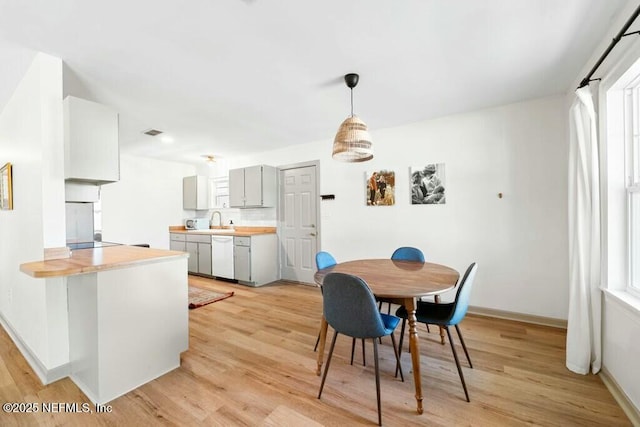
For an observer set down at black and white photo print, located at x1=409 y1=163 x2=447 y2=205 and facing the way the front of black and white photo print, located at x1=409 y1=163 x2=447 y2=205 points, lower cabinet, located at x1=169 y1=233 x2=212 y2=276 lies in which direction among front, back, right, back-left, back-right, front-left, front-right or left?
right

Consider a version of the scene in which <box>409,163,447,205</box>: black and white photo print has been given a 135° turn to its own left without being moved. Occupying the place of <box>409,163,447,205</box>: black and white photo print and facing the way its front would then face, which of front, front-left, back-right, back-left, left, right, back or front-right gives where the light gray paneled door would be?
back-left

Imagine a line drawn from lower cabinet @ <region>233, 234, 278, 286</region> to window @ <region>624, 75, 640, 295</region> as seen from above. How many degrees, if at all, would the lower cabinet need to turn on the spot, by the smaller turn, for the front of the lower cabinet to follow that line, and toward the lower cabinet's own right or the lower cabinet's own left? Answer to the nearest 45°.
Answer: approximately 90° to the lower cabinet's own left

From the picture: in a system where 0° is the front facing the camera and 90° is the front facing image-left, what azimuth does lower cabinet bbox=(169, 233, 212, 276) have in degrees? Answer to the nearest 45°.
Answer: approximately 45°

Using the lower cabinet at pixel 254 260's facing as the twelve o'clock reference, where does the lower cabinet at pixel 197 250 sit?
the lower cabinet at pixel 197 250 is roughly at 3 o'clock from the lower cabinet at pixel 254 260.

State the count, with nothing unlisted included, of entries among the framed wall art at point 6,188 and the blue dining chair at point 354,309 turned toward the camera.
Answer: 0

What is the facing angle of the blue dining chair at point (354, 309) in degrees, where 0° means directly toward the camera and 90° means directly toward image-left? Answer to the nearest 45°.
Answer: approximately 225°

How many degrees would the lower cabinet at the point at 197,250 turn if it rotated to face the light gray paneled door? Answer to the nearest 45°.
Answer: approximately 90° to its left
